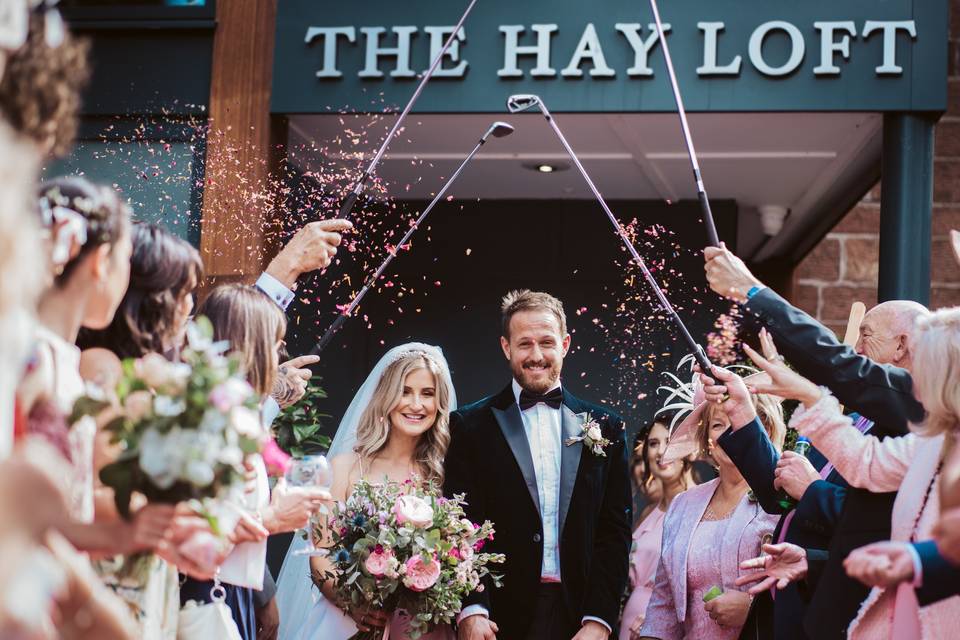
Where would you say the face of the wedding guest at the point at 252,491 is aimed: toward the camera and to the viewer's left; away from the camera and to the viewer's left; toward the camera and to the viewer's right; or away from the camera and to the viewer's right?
away from the camera and to the viewer's right

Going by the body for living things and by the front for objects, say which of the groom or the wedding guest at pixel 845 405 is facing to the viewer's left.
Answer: the wedding guest

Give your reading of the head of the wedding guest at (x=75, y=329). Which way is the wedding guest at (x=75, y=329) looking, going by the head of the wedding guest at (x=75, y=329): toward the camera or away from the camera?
away from the camera

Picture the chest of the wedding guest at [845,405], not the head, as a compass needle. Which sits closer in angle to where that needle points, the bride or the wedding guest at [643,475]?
the bride

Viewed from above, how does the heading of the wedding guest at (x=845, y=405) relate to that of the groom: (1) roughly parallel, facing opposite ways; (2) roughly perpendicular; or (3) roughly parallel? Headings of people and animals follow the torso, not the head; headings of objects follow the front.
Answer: roughly perpendicular

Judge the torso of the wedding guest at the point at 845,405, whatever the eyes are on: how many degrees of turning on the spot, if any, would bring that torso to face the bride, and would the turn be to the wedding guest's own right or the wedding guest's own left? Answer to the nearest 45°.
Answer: approximately 45° to the wedding guest's own right

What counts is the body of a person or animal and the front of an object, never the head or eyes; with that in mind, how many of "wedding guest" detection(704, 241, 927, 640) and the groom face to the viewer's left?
1

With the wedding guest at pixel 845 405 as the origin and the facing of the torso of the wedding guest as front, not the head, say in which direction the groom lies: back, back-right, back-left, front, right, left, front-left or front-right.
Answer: front-right

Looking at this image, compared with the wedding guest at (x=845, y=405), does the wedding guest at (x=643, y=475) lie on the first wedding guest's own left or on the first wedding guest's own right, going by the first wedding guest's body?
on the first wedding guest's own right

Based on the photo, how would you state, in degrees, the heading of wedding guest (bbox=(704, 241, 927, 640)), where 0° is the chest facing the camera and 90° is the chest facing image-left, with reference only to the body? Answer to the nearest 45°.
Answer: approximately 90°
